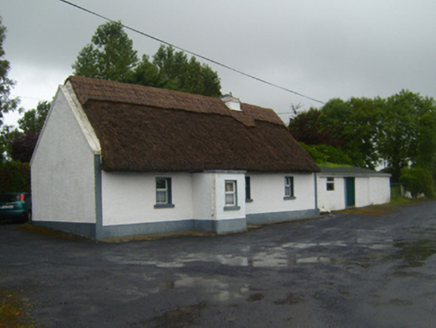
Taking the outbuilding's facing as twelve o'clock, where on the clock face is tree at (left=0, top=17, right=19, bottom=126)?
The tree is roughly at 4 o'clock from the outbuilding.

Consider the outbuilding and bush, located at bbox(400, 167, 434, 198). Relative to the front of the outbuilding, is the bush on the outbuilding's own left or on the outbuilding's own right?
on the outbuilding's own left

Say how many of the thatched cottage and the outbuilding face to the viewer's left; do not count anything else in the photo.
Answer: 0

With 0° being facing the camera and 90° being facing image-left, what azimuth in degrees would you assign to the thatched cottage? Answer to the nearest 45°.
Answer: approximately 315°

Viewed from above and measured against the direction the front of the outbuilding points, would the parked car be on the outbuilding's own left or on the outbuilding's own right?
on the outbuilding's own right

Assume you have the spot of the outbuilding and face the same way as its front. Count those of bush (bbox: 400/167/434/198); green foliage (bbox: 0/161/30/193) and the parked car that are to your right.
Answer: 2

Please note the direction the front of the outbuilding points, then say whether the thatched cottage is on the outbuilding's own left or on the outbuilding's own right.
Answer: on the outbuilding's own right

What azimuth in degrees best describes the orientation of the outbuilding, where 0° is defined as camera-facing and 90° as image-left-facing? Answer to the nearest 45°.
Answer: approximately 315°

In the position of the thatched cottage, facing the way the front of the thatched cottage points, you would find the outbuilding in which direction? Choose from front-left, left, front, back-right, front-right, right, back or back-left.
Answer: left
